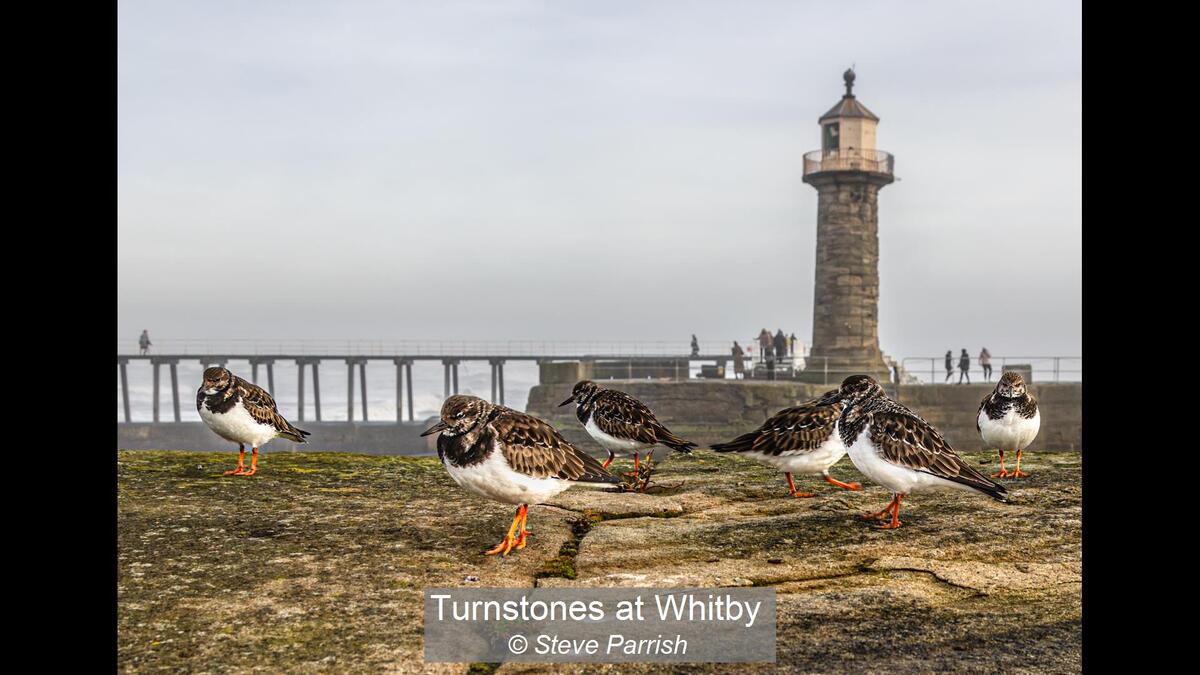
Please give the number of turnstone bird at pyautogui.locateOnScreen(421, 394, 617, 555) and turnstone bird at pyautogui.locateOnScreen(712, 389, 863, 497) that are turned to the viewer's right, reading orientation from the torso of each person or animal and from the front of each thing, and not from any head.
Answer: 1

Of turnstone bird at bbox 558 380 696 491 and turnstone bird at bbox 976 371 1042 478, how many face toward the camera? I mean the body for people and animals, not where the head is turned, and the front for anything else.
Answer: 1

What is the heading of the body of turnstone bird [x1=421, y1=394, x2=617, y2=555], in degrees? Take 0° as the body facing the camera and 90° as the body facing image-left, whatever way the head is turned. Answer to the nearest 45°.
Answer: approximately 90°

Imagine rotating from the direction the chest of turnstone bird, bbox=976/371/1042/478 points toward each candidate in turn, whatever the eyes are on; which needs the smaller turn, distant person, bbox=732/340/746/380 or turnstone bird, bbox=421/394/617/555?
the turnstone bird

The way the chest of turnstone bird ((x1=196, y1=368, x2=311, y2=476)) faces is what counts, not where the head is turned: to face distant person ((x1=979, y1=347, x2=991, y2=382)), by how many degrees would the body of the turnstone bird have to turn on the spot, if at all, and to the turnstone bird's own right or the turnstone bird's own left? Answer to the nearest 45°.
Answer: approximately 180°

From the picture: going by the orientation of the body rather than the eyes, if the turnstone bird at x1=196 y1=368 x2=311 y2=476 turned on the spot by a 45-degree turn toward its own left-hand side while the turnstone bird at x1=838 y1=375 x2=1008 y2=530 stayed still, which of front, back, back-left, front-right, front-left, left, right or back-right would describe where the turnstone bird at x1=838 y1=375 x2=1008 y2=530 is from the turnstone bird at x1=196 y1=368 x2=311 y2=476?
front-left

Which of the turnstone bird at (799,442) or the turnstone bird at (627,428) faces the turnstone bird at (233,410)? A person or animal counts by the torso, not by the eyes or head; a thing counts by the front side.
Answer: the turnstone bird at (627,428)

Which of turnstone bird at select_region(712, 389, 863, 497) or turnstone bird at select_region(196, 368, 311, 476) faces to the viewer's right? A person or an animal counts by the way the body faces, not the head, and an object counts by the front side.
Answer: turnstone bird at select_region(712, 389, 863, 497)

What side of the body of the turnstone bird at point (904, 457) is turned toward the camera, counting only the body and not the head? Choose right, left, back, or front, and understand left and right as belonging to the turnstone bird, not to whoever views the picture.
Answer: left

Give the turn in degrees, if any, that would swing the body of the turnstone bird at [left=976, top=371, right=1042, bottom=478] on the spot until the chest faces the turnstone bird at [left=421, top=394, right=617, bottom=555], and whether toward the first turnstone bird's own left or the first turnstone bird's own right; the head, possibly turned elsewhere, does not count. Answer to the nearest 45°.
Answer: approximately 45° to the first turnstone bird's own right

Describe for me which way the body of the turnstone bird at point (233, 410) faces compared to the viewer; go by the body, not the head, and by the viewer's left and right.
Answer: facing the viewer and to the left of the viewer

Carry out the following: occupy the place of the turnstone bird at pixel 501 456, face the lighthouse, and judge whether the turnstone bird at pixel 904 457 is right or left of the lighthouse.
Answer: right

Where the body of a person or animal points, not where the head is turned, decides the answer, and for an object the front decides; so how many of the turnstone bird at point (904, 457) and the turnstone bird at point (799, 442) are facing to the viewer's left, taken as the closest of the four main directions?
1

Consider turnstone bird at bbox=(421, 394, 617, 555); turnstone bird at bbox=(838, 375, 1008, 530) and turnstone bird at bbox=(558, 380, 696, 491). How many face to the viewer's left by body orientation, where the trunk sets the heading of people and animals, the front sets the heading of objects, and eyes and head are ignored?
3

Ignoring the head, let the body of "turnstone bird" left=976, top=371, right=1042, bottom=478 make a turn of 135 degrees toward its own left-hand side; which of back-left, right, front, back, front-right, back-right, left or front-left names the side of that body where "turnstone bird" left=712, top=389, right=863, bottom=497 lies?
back

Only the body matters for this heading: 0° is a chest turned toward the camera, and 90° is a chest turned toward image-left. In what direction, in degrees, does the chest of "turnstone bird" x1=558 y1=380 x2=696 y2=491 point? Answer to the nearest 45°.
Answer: approximately 90°

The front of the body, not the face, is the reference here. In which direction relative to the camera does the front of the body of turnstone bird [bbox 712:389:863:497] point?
to the viewer's right

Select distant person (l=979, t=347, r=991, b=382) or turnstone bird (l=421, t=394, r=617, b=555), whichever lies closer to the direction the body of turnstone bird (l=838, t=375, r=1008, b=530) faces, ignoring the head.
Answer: the turnstone bird

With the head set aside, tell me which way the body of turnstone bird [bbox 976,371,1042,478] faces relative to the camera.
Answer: toward the camera
